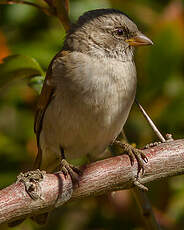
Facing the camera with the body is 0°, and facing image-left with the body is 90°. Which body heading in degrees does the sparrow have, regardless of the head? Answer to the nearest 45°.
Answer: approximately 315°

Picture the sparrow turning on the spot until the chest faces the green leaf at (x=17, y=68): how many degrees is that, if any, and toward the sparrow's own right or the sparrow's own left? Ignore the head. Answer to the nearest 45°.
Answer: approximately 135° to the sparrow's own right
